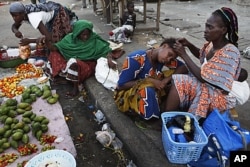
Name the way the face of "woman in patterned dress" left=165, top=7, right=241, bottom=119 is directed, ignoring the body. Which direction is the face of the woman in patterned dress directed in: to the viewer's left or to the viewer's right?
to the viewer's left

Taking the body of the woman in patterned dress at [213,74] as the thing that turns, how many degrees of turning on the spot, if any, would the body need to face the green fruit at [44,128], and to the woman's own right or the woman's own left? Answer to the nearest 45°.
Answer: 0° — they already face it

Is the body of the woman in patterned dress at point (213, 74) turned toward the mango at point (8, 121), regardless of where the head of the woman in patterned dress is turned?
yes

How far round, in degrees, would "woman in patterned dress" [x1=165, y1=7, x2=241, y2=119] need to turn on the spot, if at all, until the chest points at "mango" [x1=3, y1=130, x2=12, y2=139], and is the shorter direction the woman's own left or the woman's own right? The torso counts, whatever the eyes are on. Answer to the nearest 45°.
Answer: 0° — they already face it

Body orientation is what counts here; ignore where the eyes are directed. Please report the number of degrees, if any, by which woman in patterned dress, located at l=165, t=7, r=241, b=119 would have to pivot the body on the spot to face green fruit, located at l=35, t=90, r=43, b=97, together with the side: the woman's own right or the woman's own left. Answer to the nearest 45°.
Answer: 0° — they already face it

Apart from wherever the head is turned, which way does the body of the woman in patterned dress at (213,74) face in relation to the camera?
to the viewer's left
